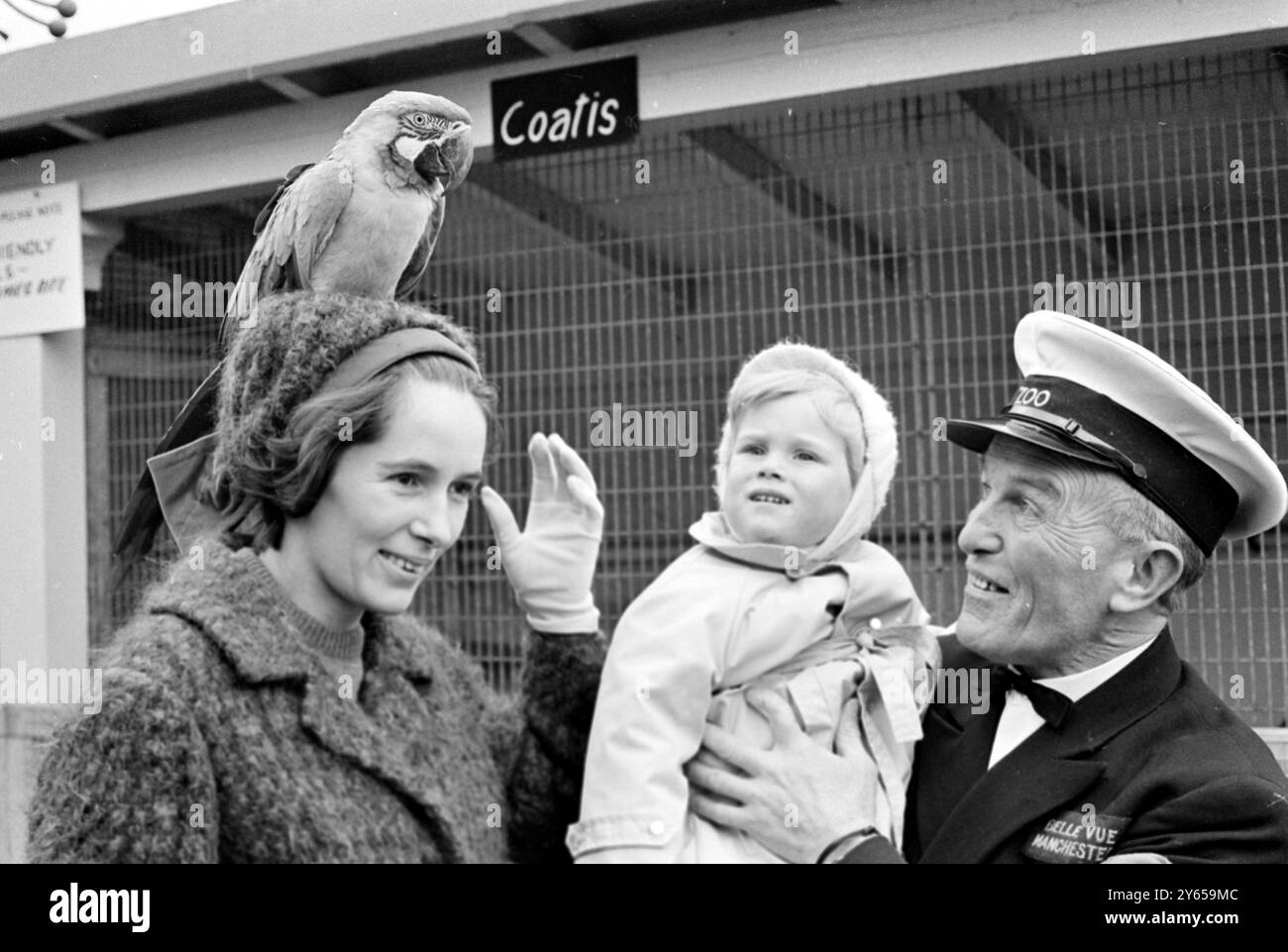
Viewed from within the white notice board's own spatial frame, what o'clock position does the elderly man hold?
The elderly man is roughly at 10 o'clock from the white notice board.

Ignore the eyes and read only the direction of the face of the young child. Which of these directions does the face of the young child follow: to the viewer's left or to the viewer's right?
to the viewer's left

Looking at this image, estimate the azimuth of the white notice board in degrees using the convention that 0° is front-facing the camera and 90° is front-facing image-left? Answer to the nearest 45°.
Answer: approximately 0°

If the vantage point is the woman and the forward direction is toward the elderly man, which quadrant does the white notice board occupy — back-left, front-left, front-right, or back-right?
back-left

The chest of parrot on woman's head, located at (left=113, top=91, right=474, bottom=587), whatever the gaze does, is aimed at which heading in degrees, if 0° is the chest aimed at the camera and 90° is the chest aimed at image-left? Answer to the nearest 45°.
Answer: approximately 315°
